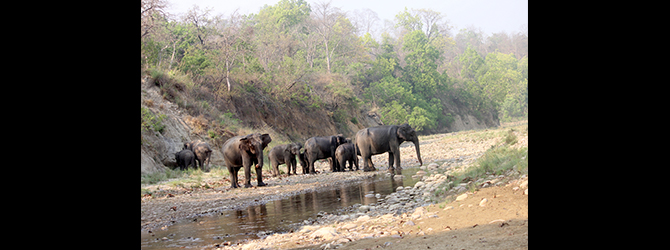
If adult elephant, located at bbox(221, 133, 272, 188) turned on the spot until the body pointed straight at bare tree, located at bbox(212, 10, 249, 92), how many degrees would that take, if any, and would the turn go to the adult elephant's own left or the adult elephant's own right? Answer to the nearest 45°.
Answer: approximately 135° to the adult elephant's own left

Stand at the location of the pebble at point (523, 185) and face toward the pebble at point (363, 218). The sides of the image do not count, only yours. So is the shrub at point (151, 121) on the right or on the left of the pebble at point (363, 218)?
right

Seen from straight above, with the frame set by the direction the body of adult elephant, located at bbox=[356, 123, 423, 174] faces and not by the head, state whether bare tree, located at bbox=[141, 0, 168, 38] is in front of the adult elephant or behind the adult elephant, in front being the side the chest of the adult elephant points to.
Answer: behind

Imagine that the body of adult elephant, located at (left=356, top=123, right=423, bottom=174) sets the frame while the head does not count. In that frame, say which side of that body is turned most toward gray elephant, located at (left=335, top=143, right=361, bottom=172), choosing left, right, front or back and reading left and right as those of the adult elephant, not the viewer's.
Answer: back

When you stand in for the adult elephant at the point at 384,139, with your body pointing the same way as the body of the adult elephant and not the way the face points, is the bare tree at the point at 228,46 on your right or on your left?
on your left

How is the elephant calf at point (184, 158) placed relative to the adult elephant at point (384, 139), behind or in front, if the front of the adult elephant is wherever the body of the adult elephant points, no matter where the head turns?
behind

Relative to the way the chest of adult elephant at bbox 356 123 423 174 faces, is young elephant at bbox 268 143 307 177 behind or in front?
behind

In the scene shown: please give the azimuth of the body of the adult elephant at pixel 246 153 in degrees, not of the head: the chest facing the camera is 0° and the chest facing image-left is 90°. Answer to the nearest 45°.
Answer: approximately 315°

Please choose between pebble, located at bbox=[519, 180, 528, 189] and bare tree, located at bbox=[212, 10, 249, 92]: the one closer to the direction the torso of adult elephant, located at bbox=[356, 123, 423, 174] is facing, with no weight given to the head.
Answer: the pebble

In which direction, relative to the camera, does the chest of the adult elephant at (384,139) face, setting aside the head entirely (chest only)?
to the viewer's right

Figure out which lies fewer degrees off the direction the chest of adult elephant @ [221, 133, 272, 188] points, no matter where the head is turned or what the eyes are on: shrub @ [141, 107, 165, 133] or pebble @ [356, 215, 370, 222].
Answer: the pebble

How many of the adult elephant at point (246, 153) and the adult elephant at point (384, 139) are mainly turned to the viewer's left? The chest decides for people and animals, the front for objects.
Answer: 0

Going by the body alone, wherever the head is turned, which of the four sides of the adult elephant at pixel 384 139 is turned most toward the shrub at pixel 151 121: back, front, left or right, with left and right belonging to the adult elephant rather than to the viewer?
back

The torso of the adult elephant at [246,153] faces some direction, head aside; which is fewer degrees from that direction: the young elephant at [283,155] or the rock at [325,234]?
the rock
